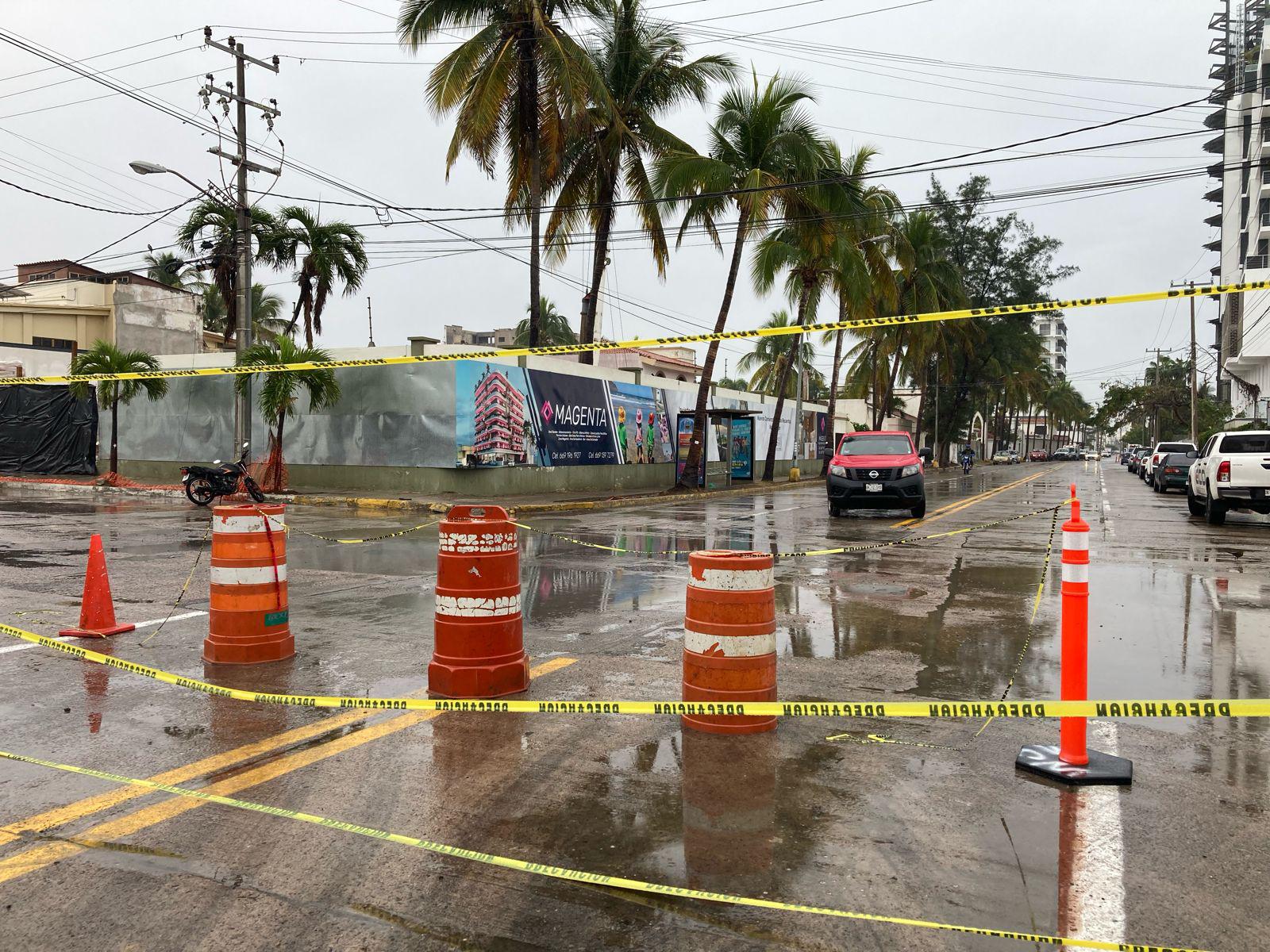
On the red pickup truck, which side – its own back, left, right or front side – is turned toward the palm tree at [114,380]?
right

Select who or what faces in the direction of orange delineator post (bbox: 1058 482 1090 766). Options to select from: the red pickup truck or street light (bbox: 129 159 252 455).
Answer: the red pickup truck

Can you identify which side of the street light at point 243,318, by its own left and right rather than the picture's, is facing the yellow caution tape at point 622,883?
left

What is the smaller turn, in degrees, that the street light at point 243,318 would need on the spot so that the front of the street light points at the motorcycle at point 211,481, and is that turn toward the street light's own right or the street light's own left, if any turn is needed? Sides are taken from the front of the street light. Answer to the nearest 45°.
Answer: approximately 90° to the street light's own left

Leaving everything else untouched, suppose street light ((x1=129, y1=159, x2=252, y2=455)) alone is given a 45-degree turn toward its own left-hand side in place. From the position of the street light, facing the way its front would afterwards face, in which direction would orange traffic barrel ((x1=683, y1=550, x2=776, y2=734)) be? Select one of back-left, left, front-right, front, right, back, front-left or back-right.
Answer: front-left

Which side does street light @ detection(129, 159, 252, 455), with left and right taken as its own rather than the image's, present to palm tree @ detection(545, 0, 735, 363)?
back

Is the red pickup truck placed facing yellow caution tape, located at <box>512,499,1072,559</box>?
yes

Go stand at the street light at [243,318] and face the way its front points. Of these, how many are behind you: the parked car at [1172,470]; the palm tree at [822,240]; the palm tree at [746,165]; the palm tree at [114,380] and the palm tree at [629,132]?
4

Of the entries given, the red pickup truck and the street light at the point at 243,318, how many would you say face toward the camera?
1

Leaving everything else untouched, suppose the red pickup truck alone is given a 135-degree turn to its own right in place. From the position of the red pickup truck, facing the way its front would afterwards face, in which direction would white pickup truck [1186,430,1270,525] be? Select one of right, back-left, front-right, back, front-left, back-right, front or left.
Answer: back-right

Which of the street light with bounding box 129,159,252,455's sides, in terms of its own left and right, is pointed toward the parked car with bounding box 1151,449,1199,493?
back

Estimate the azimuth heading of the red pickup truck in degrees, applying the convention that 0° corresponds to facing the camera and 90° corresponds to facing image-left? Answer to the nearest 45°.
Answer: approximately 0°

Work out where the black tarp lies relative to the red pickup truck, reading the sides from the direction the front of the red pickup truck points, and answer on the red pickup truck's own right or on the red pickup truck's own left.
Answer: on the red pickup truck's own right

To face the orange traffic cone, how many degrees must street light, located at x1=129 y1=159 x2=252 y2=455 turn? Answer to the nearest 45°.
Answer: approximately 90° to its left

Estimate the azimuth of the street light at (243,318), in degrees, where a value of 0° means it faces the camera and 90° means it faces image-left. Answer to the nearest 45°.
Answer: approximately 90°

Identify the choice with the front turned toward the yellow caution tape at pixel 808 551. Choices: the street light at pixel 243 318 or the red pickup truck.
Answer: the red pickup truck

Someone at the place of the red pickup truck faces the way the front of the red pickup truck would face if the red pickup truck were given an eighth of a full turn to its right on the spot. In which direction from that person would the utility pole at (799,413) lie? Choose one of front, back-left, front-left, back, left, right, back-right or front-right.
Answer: back-right
